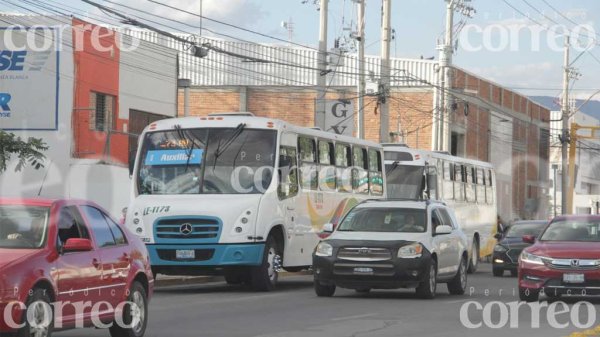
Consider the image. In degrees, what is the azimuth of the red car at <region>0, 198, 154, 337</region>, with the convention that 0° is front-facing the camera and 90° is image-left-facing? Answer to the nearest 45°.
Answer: approximately 45°

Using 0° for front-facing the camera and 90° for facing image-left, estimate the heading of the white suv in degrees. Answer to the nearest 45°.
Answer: approximately 45°

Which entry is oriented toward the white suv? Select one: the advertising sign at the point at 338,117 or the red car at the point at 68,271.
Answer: the advertising sign

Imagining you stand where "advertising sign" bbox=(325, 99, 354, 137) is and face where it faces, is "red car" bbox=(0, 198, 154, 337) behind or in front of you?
in front

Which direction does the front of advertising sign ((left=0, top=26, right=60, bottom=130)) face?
toward the camera

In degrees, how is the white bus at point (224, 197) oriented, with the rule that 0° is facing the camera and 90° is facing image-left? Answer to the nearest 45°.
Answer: approximately 45°

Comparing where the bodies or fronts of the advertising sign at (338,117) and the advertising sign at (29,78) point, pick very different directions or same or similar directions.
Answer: same or similar directions

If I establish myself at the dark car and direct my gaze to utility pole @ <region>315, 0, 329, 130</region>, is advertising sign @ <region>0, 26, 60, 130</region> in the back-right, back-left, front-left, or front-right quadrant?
front-left

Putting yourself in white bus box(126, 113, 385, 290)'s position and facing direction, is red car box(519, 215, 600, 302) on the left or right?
on its left

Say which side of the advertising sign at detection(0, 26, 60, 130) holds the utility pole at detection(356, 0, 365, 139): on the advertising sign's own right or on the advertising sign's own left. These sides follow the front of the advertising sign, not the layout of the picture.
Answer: on the advertising sign's own left

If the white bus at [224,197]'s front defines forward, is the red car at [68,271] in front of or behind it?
in front

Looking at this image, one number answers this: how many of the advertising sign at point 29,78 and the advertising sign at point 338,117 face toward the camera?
2

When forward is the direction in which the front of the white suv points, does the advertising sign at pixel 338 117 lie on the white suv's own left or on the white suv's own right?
on the white suv's own right

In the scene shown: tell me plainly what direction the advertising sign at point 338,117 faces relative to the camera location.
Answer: facing the viewer

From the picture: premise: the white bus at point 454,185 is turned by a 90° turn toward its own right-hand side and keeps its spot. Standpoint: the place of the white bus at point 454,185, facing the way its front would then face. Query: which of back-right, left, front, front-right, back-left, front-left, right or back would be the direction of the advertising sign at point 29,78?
front-left

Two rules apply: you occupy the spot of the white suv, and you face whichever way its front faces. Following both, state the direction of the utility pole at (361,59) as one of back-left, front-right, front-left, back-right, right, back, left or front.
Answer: back-right
